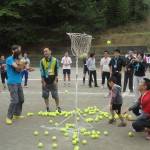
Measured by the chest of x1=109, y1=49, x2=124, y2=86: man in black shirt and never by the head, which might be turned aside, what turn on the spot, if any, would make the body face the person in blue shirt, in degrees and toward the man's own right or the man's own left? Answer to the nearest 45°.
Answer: approximately 45° to the man's own right

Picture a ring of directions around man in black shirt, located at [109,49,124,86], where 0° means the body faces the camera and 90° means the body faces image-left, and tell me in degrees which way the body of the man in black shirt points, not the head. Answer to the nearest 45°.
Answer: approximately 0°
